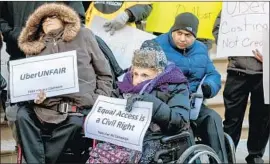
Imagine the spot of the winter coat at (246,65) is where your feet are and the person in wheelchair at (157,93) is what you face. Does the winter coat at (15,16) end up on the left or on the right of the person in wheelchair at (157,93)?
right

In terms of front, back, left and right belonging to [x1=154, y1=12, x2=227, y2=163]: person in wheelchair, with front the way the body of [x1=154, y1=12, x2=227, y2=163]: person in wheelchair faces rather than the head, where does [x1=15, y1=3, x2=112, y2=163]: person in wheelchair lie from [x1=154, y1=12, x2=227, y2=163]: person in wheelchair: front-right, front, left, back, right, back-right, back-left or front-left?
right

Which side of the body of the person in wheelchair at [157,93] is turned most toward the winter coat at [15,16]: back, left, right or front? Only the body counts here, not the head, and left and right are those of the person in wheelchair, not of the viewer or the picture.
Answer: right

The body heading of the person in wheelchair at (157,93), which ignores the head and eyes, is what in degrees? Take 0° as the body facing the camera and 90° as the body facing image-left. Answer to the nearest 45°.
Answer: approximately 45°

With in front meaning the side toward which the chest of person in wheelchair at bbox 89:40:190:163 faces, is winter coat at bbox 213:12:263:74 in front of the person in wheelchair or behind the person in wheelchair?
behind

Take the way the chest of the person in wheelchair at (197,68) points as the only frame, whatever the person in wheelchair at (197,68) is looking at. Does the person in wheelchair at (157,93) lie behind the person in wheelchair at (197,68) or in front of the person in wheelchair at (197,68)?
in front
